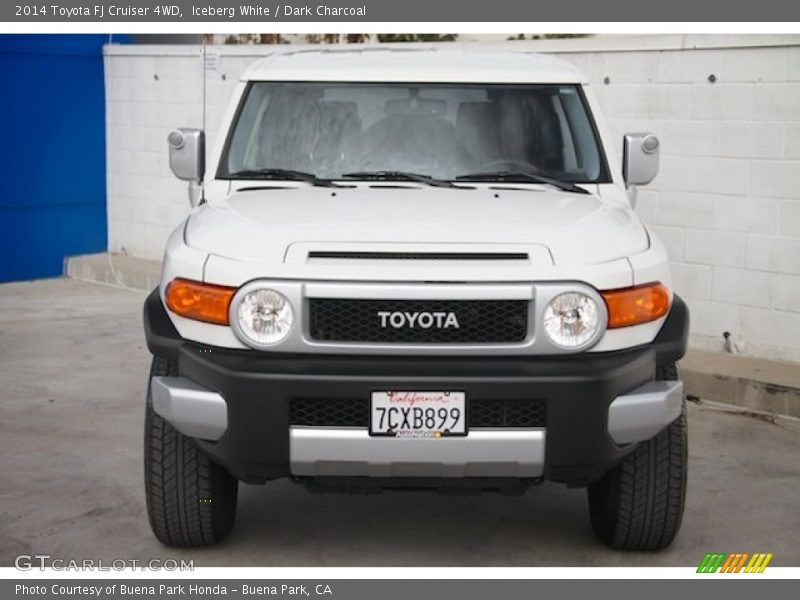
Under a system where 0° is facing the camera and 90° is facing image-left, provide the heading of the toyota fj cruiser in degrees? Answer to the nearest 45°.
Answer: approximately 0°
